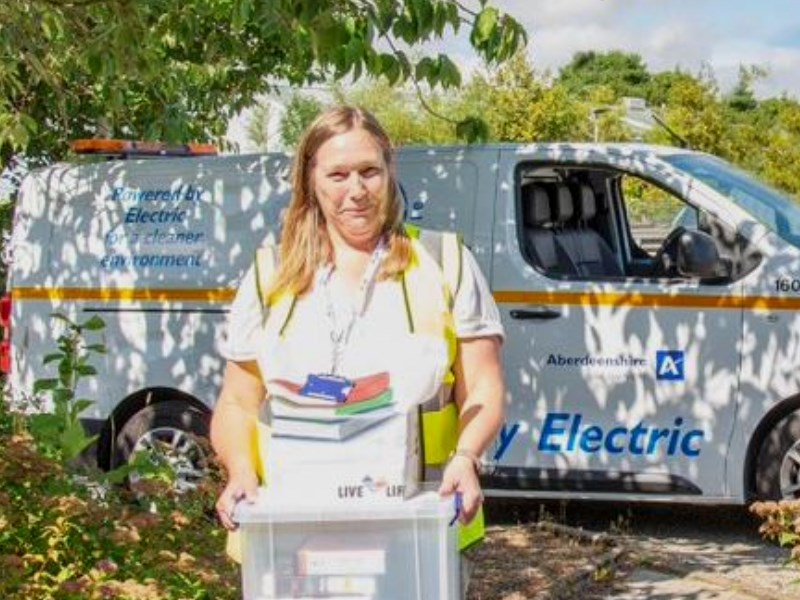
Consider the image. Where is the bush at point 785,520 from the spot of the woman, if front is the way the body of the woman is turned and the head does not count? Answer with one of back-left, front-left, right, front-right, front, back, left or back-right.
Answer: back-left

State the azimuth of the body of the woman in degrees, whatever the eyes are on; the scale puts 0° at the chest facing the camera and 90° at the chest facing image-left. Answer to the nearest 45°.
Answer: approximately 0°
